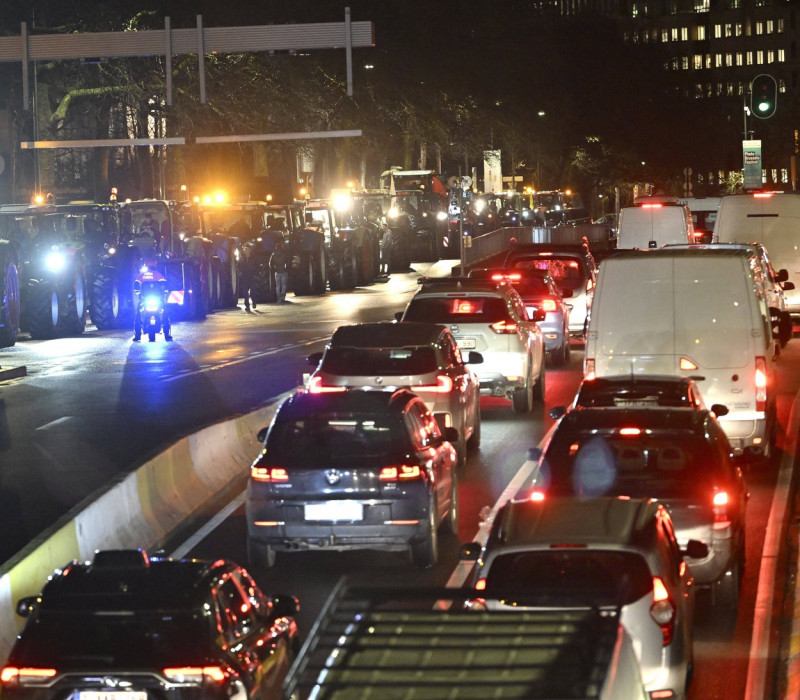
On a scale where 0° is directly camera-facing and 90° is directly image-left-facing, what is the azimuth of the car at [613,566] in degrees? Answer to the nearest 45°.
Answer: approximately 180°

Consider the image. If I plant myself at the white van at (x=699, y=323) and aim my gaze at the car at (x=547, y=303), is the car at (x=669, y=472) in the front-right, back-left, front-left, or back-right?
back-left

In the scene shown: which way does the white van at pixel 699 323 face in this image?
away from the camera

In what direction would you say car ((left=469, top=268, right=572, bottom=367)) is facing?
away from the camera

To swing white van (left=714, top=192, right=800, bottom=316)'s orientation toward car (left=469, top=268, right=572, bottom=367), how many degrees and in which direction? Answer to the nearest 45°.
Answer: approximately 135° to its left

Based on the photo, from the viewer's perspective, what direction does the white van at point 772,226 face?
away from the camera

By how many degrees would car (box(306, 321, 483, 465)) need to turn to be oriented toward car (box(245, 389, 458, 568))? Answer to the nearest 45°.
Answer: approximately 180°

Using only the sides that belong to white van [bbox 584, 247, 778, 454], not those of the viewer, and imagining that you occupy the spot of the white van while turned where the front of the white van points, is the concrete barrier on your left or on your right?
on your left

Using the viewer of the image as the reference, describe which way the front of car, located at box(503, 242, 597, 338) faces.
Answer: facing away from the viewer

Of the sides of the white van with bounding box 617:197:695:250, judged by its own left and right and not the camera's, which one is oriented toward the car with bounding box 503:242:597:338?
back

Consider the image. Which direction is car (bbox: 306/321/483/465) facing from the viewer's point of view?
away from the camera

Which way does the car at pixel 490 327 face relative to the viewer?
away from the camera
